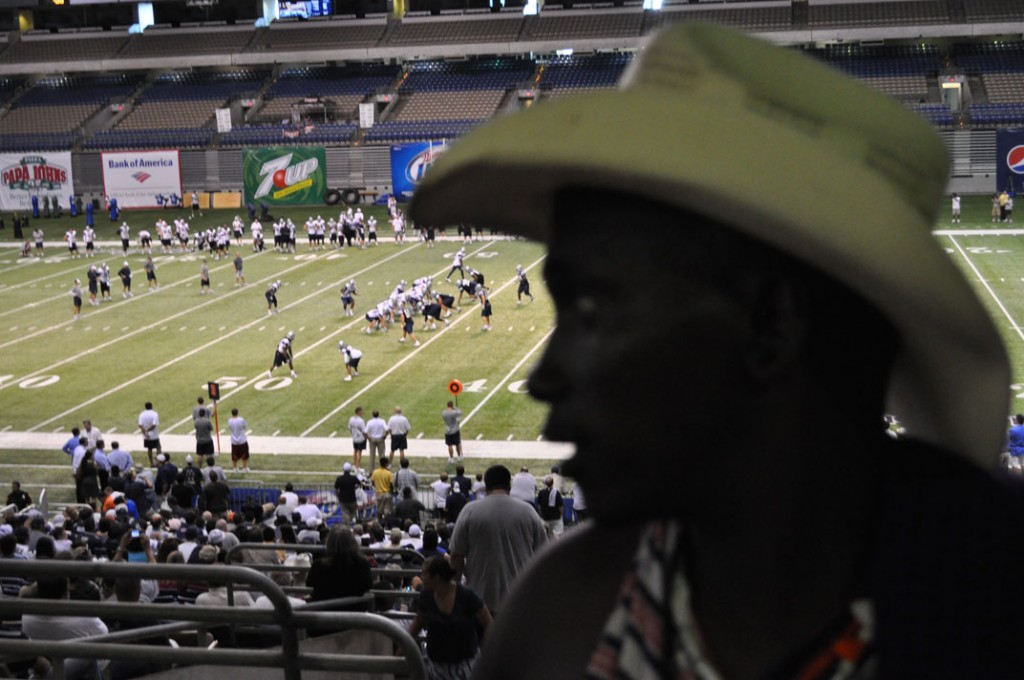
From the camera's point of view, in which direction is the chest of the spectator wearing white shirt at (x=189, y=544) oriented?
away from the camera

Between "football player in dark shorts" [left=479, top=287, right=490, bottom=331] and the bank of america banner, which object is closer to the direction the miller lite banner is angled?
the football player in dark shorts

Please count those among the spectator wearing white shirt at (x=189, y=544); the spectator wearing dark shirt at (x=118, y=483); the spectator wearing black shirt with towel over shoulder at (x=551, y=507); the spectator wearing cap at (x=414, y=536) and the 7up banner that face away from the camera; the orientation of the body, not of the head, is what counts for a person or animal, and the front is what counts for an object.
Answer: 4

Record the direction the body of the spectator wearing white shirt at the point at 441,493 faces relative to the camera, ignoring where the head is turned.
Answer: away from the camera

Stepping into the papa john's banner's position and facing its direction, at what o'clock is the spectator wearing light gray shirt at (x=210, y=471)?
The spectator wearing light gray shirt is roughly at 12 o'clock from the papa john's banner.

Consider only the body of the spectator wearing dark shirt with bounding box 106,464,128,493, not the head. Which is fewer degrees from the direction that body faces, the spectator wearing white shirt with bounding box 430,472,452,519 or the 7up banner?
the 7up banner

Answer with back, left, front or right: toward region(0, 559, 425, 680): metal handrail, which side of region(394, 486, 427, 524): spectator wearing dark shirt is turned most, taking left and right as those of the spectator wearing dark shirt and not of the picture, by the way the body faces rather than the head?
back

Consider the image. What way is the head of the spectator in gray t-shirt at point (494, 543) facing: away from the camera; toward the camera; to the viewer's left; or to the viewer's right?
away from the camera

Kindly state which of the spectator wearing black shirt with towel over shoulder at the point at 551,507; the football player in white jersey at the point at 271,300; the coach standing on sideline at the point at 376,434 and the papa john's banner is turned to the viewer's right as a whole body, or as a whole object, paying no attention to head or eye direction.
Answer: the football player in white jersey

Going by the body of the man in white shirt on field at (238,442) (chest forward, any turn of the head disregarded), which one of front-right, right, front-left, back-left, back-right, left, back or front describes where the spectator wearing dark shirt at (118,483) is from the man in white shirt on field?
back-left

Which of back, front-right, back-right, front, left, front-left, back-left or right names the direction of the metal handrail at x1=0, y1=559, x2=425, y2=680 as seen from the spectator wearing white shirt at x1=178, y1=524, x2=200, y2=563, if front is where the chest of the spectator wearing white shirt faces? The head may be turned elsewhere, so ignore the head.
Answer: back

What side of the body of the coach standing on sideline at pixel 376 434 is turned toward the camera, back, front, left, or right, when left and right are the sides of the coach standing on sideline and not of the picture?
back
